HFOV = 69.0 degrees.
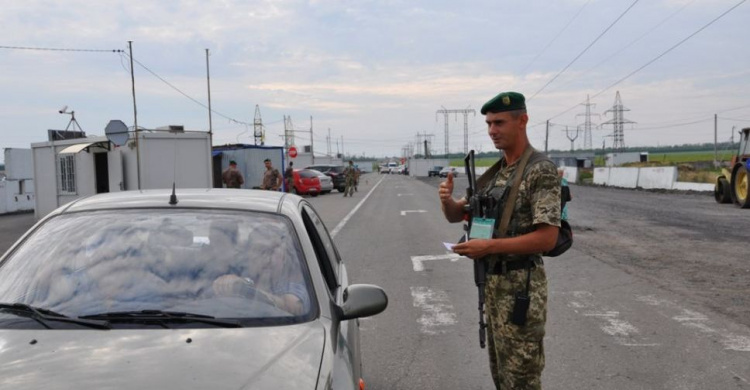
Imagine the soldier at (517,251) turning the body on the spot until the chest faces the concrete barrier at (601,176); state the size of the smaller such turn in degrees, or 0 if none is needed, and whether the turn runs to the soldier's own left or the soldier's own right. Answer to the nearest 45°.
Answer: approximately 135° to the soldier's own right

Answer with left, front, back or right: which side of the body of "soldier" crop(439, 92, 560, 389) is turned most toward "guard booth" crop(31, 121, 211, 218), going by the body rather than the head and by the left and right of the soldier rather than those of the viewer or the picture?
right

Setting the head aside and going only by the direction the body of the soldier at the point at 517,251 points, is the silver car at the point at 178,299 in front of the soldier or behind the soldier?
in front

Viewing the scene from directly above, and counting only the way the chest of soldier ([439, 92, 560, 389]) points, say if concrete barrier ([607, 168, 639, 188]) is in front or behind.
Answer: behind

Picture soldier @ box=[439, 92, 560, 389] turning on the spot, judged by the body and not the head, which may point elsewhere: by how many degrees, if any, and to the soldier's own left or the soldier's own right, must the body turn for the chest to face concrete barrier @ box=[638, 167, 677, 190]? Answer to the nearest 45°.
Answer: approximately 135° to the soldier's own right

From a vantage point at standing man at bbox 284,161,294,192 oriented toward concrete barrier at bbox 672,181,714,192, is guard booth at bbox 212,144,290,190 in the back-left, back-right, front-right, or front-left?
back-left

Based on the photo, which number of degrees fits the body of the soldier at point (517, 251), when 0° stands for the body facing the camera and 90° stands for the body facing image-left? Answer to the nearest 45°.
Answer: approximately 45°

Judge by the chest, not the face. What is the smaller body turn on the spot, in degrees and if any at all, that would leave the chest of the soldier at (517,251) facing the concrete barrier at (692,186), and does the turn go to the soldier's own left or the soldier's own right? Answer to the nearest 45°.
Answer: approximately 135° to the soldier's own right

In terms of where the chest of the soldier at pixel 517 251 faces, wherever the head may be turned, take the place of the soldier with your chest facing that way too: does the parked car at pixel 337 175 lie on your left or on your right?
on your right

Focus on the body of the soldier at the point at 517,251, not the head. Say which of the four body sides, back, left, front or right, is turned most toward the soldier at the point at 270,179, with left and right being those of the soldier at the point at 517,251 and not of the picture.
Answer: right
